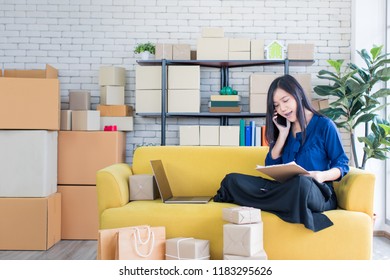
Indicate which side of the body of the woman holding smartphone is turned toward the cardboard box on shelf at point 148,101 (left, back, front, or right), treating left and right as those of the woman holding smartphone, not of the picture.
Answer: right

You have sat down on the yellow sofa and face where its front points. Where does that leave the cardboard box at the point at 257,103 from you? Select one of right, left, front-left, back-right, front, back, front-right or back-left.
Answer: back

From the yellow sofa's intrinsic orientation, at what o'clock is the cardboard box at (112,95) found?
The cardboard box is roughly at 5 o'clock from the yellow sofa.

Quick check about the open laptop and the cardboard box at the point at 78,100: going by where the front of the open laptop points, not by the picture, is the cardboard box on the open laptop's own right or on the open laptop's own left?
on the open laptop's own left

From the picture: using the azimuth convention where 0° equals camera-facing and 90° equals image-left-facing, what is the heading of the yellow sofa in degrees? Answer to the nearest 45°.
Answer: approximately 0°

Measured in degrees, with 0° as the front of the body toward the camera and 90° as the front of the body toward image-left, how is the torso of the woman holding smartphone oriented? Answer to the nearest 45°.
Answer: approximately 45°

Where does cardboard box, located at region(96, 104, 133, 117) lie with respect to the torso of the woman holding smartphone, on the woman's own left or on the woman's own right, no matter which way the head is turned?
on the woman's own right

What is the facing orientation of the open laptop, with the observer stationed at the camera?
facing to the right of the viewer

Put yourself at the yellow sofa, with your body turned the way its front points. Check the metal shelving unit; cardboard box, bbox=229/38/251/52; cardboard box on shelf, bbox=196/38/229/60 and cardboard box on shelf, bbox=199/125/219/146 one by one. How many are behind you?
4

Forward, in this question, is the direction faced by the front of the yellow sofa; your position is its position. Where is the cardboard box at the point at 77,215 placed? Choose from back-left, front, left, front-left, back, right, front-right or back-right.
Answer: back-right
